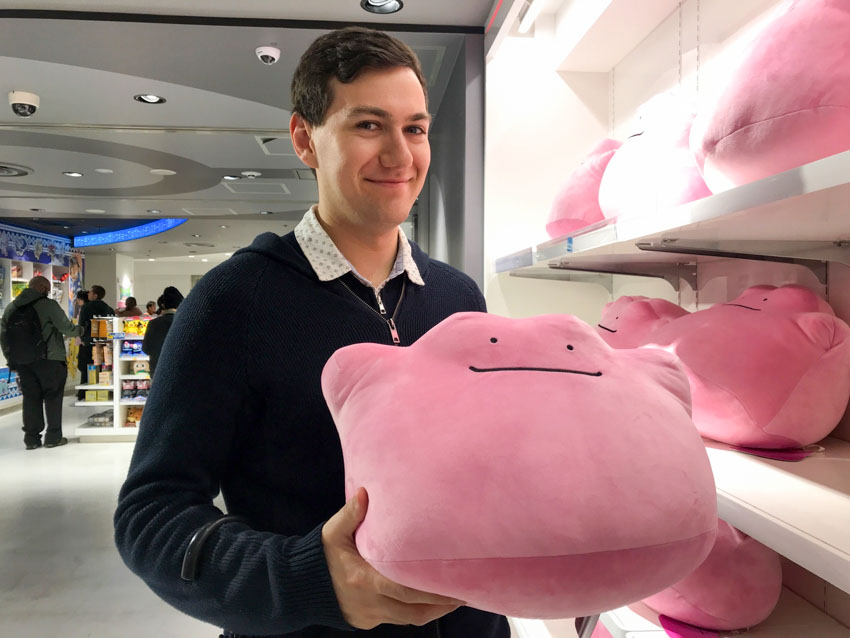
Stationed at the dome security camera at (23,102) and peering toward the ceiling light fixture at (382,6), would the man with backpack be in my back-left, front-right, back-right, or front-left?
back-left

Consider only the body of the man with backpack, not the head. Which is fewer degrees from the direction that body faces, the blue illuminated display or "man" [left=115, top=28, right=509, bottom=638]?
the blue illuminated display

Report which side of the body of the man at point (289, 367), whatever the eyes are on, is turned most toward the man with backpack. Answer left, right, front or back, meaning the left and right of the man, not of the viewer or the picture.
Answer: back

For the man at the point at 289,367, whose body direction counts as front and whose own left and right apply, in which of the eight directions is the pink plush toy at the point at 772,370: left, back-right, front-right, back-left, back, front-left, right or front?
front-left

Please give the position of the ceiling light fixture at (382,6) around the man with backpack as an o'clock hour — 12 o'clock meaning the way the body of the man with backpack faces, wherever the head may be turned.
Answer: The ceiling light fixture is roughly at 4 o'clock from the man with backpack.

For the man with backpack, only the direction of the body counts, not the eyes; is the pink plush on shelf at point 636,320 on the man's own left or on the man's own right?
on the man's own right

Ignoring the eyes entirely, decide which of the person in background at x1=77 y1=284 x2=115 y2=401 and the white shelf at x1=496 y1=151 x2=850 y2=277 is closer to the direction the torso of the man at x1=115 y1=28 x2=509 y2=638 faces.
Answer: the white shelf

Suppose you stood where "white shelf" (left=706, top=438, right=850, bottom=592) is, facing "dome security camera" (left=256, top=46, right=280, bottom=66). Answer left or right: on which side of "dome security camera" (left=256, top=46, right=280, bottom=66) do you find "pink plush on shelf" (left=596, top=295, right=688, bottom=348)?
right

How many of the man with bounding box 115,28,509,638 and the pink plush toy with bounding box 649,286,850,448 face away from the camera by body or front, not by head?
0

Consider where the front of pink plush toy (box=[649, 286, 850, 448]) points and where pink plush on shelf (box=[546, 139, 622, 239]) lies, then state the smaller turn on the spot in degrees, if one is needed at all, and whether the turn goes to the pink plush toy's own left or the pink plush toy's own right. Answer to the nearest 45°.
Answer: approximately 90° to the pink plush toy's own right

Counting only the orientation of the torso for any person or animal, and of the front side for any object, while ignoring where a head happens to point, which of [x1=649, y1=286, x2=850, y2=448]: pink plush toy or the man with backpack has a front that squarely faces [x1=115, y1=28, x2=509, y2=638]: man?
the pink plush toy

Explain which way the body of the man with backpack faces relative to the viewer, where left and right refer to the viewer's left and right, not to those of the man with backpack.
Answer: facing away from the viewer and to the right of the viewer

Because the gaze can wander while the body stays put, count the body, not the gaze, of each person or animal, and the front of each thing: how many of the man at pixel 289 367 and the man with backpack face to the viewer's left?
0

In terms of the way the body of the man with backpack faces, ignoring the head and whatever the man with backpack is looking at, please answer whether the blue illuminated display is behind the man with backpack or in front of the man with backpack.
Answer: in front

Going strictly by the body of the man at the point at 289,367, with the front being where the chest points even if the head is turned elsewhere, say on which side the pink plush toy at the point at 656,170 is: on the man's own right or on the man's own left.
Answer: on the man's own left
